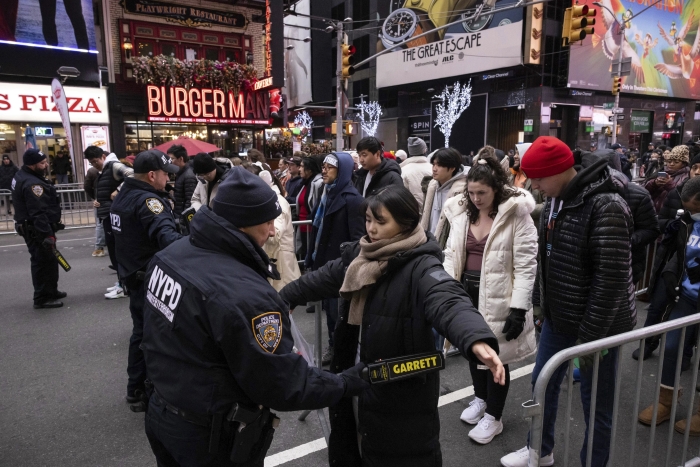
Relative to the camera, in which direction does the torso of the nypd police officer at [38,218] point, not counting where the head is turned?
to the viewer's right

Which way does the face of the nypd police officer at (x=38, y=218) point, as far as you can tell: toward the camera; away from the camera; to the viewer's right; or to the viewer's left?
to the viewer's right

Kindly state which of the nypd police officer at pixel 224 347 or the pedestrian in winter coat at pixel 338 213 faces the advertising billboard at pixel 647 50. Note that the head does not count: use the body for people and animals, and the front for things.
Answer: the nypd police officer

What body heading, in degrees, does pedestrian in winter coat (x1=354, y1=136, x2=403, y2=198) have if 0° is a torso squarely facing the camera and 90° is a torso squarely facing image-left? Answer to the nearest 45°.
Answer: approximately 45°

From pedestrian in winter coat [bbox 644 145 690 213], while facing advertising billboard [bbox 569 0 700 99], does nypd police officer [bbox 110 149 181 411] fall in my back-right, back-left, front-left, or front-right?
back-left

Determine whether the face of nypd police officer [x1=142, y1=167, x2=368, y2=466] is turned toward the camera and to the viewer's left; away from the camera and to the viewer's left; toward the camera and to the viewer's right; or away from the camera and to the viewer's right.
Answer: away from the camera and to the viewer's right

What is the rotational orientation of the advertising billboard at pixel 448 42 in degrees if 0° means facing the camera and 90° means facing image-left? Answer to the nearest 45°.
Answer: approximately 45°

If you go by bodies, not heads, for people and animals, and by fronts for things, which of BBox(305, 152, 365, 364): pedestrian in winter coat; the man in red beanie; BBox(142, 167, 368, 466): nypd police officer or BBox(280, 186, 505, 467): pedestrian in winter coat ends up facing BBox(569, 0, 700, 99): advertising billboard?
the nypd police officer

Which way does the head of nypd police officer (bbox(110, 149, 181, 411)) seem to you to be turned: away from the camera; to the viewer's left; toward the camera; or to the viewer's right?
to the viewer's right

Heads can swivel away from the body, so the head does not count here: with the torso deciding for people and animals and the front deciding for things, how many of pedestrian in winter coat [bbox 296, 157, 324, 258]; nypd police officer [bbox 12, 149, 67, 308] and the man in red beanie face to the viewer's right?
1

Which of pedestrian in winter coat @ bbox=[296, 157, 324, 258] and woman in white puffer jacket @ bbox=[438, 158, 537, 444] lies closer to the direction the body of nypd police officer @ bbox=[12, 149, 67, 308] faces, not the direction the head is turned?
the pedestrian in winter coat

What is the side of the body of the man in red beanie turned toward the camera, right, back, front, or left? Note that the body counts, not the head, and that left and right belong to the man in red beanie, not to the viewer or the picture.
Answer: left
